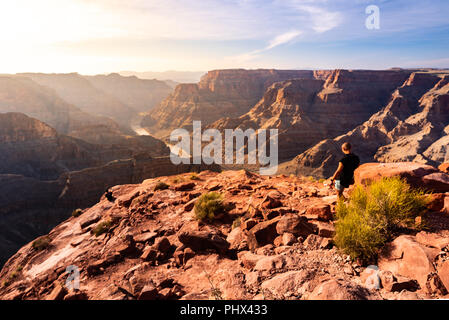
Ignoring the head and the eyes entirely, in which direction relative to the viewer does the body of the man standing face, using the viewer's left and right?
facing away from the viewer and to the left of the viewer

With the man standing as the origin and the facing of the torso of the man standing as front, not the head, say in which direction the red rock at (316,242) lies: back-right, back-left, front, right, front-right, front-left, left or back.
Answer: back-left

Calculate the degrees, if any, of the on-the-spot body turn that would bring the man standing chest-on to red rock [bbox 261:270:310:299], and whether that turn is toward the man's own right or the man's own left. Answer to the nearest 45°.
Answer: approximately 135° to the man's own left

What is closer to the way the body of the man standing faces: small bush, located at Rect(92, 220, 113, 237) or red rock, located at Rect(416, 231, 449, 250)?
the small bush

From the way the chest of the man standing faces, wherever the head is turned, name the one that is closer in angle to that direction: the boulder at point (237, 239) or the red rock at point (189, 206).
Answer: the red rock

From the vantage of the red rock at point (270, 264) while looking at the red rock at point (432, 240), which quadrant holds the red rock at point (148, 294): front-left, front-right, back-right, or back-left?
back-right

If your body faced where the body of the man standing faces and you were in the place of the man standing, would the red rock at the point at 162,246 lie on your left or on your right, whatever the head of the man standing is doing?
on your left

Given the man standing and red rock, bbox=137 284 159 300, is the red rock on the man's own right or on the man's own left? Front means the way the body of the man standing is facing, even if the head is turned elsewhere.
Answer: on the man's own left
